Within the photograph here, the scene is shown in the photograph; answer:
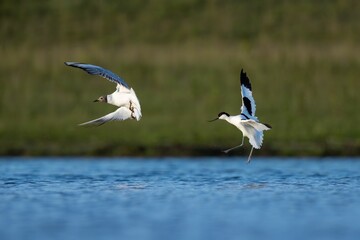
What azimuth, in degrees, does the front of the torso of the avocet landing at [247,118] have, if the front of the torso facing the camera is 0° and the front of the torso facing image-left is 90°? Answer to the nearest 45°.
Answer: approximately 90°

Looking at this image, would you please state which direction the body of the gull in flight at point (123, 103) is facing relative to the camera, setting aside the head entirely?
to the viewer's left
